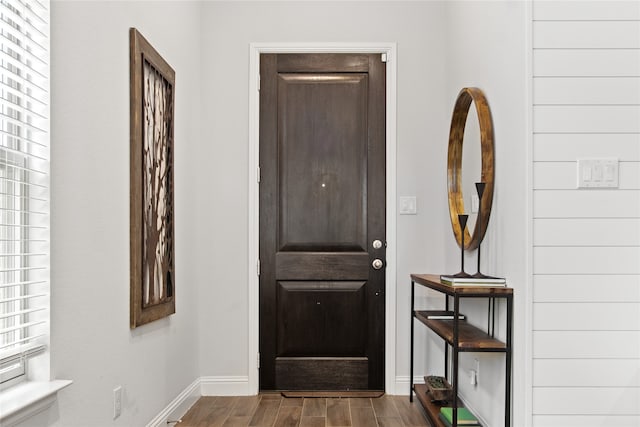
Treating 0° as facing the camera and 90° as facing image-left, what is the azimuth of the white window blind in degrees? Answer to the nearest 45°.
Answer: approximately 315°

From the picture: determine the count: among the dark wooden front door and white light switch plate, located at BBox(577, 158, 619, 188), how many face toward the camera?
2

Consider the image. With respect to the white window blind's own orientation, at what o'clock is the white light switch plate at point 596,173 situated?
The white light switch plate is roughly at 11 o'clock from the white window blind.

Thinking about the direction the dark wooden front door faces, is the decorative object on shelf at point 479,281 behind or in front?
in front

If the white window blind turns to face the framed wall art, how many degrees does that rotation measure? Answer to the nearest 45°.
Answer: approximately 90° to its left

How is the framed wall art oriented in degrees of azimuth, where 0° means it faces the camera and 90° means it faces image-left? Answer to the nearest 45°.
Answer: approximately 315°

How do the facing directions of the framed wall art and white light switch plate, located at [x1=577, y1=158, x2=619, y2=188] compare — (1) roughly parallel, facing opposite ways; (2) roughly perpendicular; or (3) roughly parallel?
roughly perpendicular

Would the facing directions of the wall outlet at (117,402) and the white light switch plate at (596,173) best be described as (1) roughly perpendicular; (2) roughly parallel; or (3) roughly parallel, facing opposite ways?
roughly perpendicular

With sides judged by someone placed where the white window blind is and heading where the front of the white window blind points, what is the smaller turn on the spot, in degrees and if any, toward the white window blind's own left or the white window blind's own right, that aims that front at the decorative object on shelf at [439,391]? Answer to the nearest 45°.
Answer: approximately 45° to the white window blind's own left

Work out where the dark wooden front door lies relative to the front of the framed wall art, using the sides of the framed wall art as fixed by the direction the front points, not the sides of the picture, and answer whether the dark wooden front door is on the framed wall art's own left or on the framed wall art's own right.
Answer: on the framed wall art's own left

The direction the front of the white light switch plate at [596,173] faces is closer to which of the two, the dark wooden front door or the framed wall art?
the framed wall art

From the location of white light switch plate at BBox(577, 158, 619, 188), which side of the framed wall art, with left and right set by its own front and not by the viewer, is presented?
front
